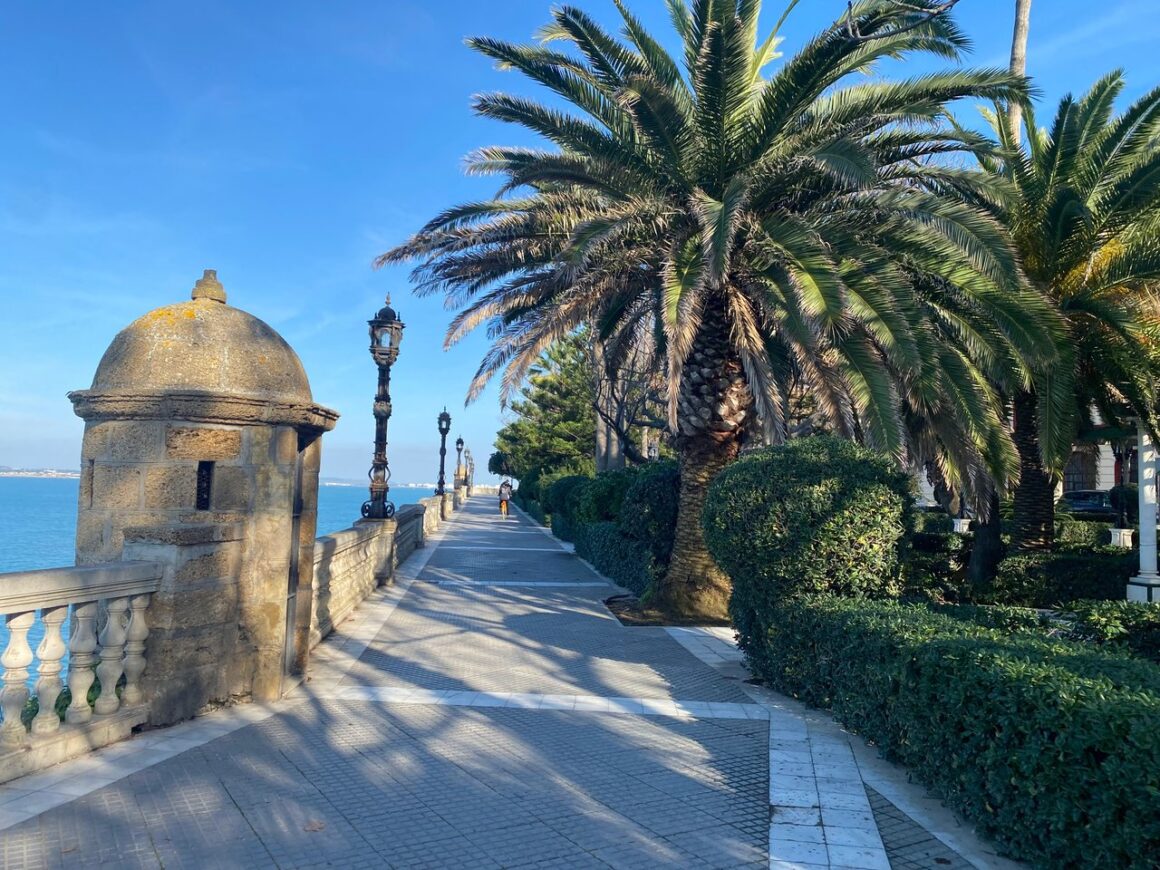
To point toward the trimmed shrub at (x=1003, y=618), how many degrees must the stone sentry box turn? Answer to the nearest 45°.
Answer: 0° — it already faces it

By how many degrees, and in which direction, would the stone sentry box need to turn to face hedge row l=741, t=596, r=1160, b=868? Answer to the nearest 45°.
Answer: approximately 45° to its right

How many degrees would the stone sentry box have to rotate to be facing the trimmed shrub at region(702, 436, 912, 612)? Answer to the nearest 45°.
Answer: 0° — it already faces it

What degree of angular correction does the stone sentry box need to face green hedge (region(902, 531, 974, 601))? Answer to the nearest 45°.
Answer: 0° — it already faces it

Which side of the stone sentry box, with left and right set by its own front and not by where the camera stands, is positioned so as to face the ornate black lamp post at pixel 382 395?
left

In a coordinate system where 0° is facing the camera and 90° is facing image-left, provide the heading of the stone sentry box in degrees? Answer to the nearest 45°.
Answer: approximately 270°

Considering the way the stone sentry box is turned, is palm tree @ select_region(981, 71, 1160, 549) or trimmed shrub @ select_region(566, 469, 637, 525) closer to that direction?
the palm tree

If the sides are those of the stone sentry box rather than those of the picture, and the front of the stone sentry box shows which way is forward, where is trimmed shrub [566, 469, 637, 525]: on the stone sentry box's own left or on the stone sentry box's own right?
on the stone sentry box's own left

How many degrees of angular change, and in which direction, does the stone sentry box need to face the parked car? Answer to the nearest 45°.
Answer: approximately 45° to its left

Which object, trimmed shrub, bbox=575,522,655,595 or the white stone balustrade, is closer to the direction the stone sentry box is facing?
the trimmed shrub

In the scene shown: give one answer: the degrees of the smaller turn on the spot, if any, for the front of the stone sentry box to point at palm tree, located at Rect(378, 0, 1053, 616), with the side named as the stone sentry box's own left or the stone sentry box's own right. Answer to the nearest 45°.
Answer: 0° — it already faces it
